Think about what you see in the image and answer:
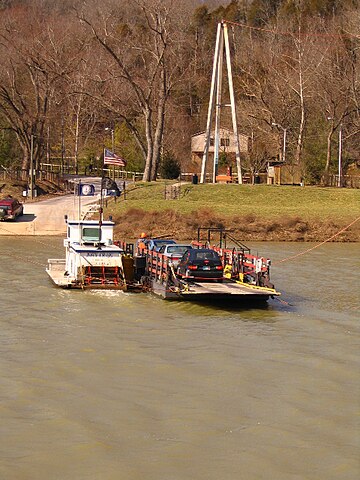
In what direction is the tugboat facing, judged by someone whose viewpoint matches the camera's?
facing away from the viewer and to the left of the viewer

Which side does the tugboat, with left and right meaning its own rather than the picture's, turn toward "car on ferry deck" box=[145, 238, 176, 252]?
right

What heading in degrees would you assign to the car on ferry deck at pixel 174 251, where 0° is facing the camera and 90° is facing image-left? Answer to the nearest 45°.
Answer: approximately 135°

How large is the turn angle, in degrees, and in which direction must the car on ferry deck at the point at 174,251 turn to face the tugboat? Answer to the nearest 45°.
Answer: approximately 45° to its left
